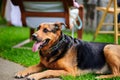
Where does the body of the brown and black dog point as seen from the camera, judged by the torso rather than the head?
to the viewer's left
